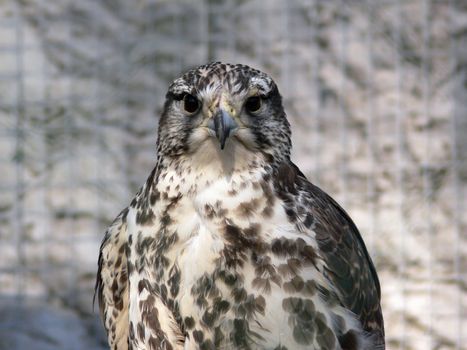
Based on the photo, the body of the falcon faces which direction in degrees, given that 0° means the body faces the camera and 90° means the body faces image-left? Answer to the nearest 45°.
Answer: approximately 0°
